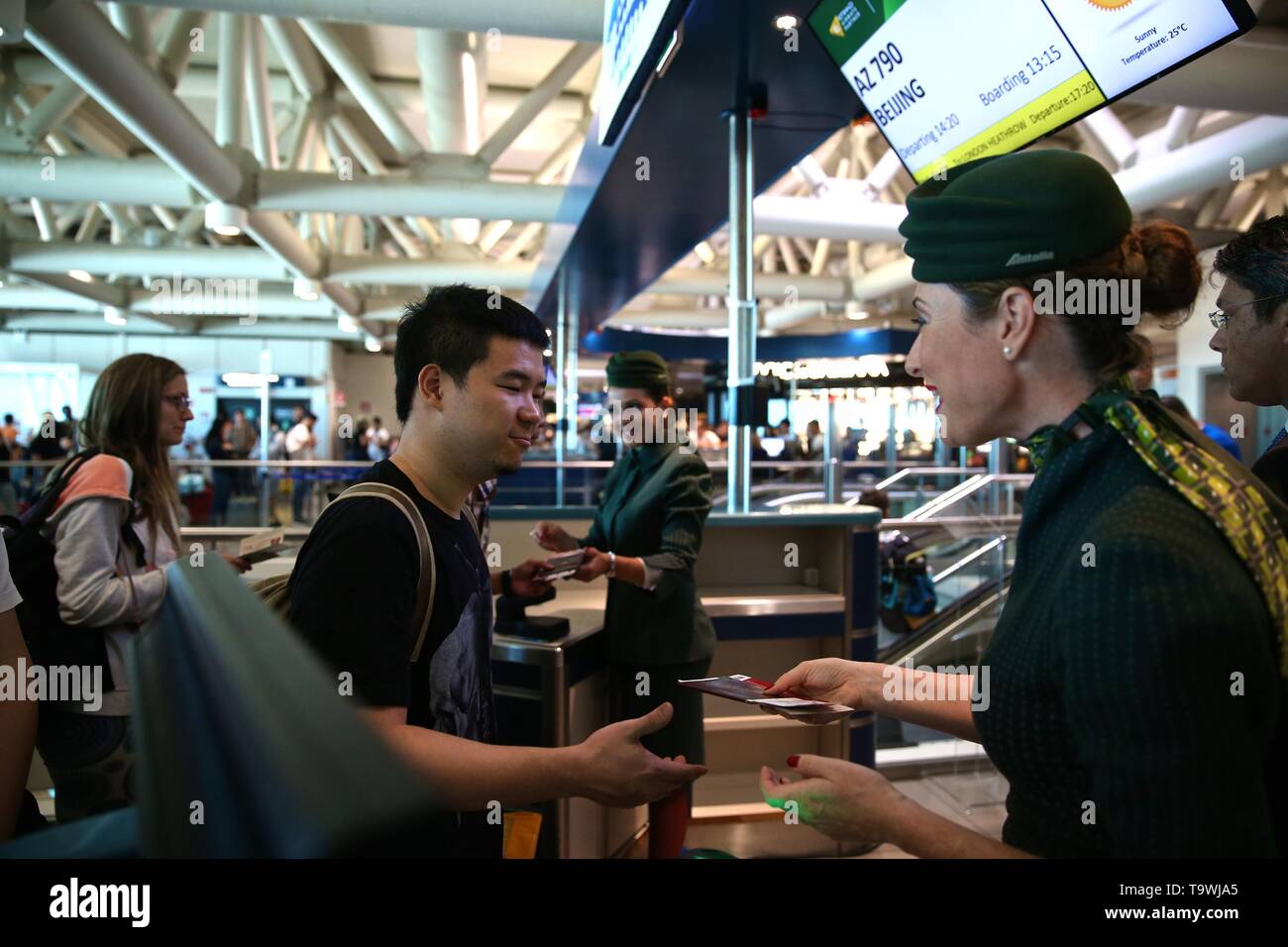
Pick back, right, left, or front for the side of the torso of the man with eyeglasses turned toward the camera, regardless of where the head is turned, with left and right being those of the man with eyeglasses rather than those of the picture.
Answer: left

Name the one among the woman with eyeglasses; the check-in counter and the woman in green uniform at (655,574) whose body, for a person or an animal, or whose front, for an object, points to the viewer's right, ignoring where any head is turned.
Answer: the woman with eyeglasses

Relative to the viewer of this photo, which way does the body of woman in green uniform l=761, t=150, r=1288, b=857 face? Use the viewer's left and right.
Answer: facing to the left of the viewer

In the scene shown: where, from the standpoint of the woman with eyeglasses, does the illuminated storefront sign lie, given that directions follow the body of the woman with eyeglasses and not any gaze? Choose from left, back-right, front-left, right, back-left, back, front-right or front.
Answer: front-left

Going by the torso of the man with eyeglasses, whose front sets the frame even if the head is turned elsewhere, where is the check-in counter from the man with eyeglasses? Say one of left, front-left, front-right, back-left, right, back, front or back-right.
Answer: front-right

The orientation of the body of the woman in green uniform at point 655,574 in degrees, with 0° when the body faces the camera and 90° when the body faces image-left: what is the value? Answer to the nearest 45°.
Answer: approximately 45°

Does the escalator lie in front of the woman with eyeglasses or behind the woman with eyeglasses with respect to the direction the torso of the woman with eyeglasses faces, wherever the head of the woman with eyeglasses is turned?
in front

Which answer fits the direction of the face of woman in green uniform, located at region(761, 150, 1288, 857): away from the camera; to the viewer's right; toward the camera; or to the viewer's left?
to the viewer's left

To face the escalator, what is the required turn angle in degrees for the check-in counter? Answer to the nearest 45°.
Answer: approximately 135° to its left

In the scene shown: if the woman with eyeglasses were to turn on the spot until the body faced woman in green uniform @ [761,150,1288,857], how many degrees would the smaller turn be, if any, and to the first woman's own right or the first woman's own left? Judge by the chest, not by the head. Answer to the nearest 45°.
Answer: approximately 45° to the first woman's own right

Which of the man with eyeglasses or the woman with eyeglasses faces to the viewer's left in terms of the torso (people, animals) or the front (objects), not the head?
the man with eyeglasses

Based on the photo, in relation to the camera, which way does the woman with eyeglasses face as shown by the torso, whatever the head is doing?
to the viewer's right
